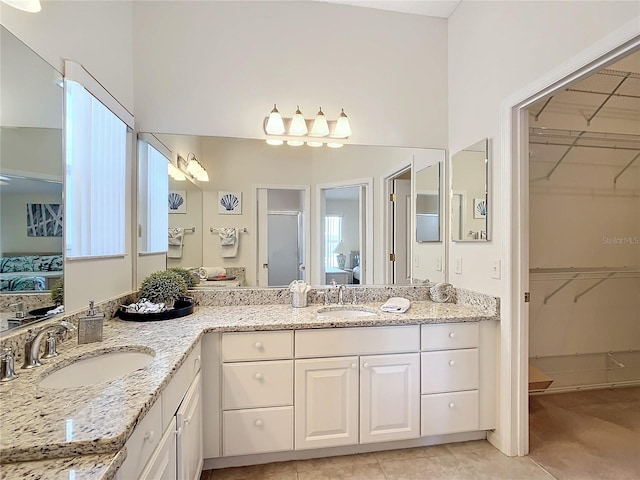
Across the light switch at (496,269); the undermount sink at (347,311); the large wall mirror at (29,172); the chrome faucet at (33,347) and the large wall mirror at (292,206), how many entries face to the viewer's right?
2

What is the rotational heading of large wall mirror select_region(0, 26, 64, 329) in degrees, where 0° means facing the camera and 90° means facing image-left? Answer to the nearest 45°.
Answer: approximately 270°

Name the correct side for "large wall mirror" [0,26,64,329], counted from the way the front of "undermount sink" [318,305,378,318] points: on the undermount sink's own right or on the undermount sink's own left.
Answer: on the undermount sink's own right

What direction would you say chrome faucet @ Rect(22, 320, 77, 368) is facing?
to the viewer's right

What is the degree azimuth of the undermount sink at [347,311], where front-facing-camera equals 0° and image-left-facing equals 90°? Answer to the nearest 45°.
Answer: approximately 0°

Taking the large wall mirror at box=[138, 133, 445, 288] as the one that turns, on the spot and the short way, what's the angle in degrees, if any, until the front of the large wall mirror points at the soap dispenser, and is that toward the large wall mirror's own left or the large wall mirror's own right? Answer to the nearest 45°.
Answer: approximately 45° to the large wall mirror's own right

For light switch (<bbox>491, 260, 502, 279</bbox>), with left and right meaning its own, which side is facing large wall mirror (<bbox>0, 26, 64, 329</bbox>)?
front

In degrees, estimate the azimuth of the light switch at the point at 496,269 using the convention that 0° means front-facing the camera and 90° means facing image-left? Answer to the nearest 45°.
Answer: approximately 45°

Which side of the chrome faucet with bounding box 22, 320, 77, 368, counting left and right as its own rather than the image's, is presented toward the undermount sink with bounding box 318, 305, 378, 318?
front

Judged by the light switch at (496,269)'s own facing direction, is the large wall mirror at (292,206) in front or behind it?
in front

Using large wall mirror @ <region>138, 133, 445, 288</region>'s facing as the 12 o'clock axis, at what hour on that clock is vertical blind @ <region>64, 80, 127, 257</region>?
The vertical blind is roughly at 2 o'clock from the large wall mirror.

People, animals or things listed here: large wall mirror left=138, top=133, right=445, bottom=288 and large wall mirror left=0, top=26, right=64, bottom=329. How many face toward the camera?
1

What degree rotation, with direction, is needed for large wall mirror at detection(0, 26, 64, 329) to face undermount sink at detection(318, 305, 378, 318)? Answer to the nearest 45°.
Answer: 0° — it already faces it

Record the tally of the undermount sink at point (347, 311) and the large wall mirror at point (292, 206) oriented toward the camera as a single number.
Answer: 2
